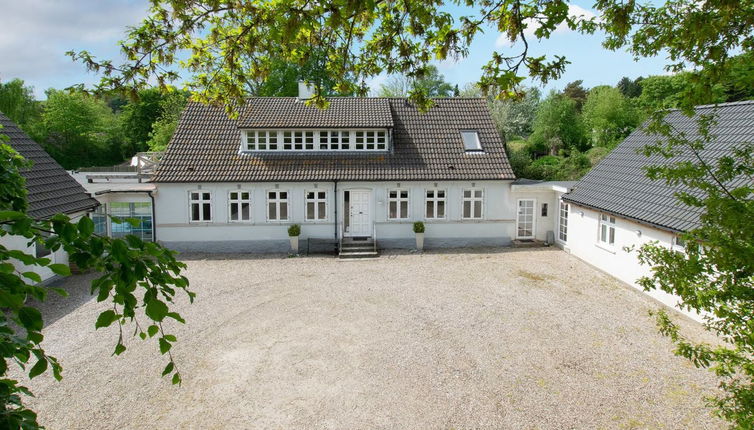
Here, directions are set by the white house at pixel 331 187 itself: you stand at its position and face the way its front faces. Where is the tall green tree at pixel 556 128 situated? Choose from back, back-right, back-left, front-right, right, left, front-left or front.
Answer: back-left

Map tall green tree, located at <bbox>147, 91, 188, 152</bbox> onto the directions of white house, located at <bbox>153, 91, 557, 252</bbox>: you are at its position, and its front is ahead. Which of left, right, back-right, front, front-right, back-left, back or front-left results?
back-right

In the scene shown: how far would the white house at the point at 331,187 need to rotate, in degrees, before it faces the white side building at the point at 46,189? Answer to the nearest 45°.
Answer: approximately 45° to its right

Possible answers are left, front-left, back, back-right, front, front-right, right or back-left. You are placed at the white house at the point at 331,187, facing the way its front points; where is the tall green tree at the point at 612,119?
back-left

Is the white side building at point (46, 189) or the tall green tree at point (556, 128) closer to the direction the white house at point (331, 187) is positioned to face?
the white side building

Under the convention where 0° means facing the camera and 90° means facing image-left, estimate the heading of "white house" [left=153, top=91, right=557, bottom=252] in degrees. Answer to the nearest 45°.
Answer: approximately 0°

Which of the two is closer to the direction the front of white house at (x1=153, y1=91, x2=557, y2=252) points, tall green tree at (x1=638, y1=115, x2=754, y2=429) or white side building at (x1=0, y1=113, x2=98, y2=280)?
the tall green tree

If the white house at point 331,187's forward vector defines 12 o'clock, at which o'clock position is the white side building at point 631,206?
The white side building is roughly at 10 o'clock from the white house.

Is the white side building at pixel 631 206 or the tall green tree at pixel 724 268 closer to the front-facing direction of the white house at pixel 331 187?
the tall green tree

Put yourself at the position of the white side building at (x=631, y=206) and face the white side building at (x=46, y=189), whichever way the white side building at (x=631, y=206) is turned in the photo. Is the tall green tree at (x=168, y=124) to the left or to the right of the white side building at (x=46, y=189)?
right

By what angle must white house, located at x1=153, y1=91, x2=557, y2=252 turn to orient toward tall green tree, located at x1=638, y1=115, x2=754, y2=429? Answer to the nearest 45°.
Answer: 0° — it already faces it
